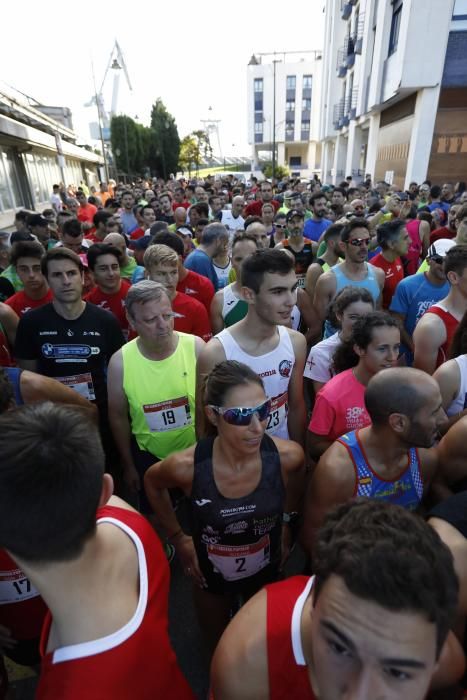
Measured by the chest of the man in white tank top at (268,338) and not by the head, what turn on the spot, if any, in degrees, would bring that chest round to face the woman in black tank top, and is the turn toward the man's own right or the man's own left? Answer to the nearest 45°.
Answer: approximately 45° to the man's own right

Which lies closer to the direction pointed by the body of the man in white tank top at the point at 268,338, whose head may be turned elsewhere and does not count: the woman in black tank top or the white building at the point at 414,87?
the woman in black tank top

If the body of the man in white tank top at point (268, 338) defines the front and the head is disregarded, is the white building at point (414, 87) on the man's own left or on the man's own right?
on the man's own left

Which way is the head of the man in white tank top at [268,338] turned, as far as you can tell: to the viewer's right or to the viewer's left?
to the viewer's right

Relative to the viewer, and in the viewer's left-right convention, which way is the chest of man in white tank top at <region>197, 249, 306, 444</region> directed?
facing the viewer and to the right of the viewer
